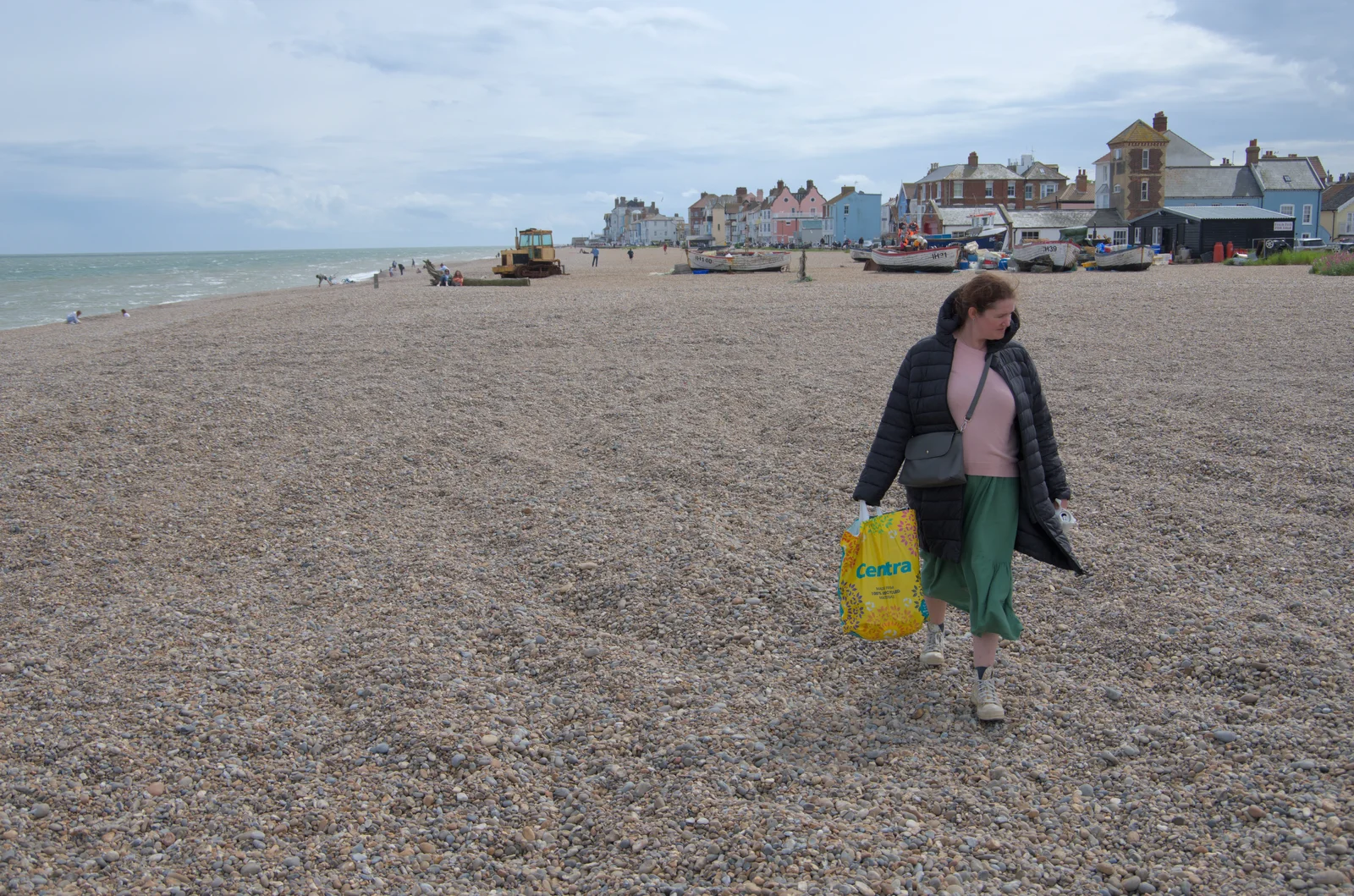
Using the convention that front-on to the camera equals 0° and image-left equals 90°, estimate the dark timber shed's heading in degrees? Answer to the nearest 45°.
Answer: approximately 45°

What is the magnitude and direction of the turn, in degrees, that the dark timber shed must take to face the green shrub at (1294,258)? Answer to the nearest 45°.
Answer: approximately 45° to its left

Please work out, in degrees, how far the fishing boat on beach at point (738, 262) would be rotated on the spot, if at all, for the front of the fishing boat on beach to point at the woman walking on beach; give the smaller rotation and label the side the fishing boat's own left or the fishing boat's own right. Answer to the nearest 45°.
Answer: approximately 90° to the fishing boat's own left

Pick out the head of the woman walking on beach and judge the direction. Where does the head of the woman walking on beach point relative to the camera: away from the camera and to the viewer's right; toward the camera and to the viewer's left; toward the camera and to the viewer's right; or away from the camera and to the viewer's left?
toward the camera and to the viewer's right

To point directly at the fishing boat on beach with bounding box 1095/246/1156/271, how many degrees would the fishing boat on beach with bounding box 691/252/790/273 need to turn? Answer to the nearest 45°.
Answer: approximately 135° to its left

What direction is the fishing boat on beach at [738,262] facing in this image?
to the viewer's left
